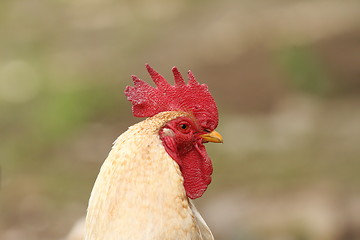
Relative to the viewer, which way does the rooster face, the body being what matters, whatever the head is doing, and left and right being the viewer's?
facing to the right of the viewer
